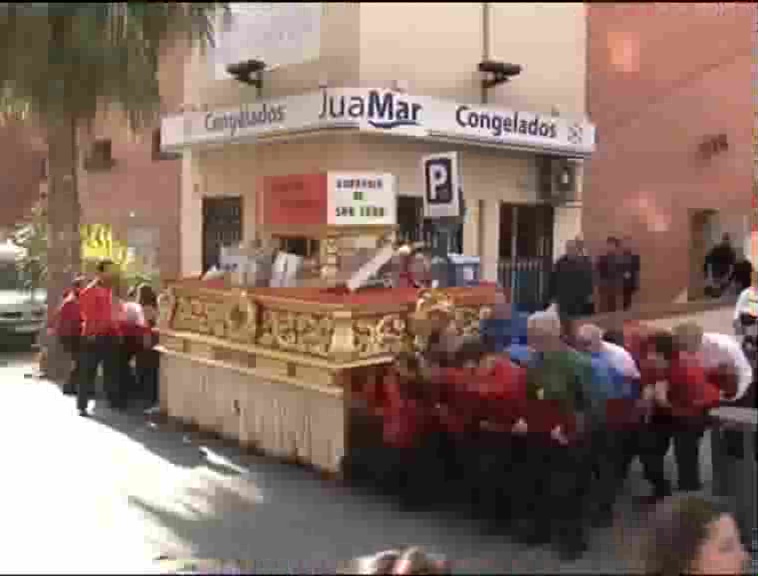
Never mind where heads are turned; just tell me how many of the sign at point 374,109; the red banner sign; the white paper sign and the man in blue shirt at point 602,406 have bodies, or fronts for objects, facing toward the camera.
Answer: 3

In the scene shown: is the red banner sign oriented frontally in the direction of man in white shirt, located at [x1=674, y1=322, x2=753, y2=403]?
no

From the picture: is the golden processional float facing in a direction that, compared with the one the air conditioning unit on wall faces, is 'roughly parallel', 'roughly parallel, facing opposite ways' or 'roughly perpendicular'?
roughly perpendicular

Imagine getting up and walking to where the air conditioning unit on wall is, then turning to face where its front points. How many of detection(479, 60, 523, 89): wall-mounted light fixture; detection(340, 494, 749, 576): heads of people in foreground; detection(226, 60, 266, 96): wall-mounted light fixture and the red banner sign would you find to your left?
0

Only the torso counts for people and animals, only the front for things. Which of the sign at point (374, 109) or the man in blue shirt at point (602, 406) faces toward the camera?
the sign

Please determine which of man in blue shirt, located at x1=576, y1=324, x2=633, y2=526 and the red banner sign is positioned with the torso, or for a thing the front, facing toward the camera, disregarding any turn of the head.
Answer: the red banner sign

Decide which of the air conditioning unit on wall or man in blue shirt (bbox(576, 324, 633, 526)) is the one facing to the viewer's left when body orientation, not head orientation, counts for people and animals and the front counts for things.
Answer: the man in blue shirt

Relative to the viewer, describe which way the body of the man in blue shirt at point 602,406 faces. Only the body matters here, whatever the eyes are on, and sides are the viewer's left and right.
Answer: facing to the left of the viewer

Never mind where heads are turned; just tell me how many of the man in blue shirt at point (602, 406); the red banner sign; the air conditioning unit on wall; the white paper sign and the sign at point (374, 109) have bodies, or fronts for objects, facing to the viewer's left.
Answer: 1

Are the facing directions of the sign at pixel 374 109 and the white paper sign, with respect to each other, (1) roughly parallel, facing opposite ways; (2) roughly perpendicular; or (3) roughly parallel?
roughly parallel

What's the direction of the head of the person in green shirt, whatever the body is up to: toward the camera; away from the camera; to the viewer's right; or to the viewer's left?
to the viewer's left

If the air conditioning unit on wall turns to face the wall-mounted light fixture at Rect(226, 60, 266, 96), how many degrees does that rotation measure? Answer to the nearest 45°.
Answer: approximately 90° to its right

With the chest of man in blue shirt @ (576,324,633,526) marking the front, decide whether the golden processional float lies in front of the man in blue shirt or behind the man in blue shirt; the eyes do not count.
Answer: in front

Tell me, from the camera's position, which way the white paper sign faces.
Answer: facing the viewer
